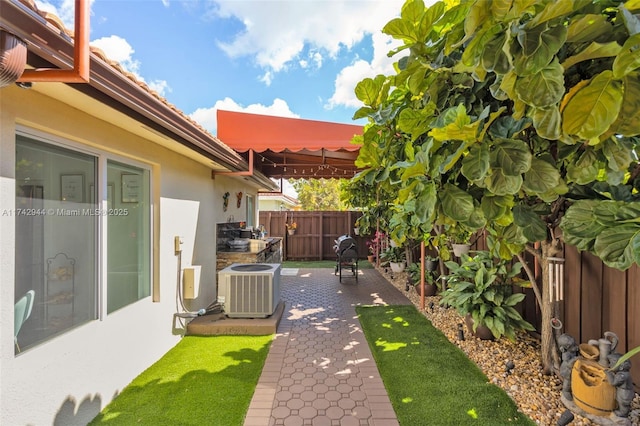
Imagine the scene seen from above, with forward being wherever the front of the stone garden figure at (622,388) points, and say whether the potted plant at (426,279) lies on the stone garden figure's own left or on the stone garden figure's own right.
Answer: on the stone garden figure's own right

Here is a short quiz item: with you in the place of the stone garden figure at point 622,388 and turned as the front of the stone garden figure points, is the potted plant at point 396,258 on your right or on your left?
on your right

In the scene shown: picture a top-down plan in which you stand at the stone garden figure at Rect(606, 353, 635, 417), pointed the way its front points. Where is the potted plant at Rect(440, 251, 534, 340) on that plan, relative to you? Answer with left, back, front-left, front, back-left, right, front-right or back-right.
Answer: front-right

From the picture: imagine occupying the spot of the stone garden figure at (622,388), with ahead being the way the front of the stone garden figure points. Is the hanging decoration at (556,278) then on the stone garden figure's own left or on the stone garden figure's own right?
on the stone garden figure's own right
